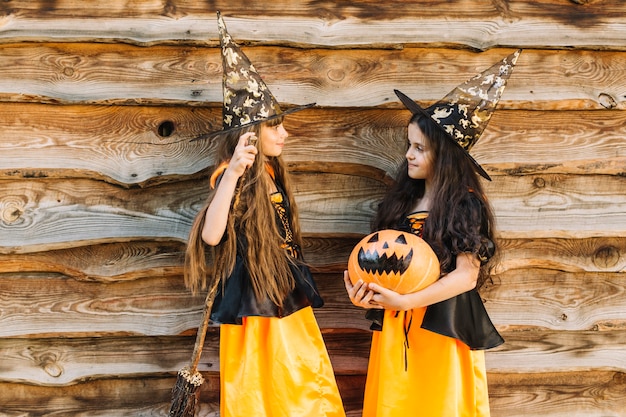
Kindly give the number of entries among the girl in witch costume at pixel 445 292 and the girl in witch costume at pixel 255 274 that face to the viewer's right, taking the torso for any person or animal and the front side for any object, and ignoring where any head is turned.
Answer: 1

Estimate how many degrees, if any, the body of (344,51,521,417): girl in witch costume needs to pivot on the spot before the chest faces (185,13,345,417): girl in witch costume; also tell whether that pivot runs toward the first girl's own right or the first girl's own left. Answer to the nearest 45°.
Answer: approximately 45° to the first girl's own right

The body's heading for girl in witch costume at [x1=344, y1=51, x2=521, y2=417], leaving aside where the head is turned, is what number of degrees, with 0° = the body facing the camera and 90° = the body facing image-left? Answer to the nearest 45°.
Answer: approximately 45°

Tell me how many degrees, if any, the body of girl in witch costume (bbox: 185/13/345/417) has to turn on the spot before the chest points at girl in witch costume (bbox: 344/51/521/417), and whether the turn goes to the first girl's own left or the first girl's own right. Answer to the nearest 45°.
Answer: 0° — they already face them

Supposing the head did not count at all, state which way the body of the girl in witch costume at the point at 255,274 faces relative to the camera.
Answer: to the viewer's right
